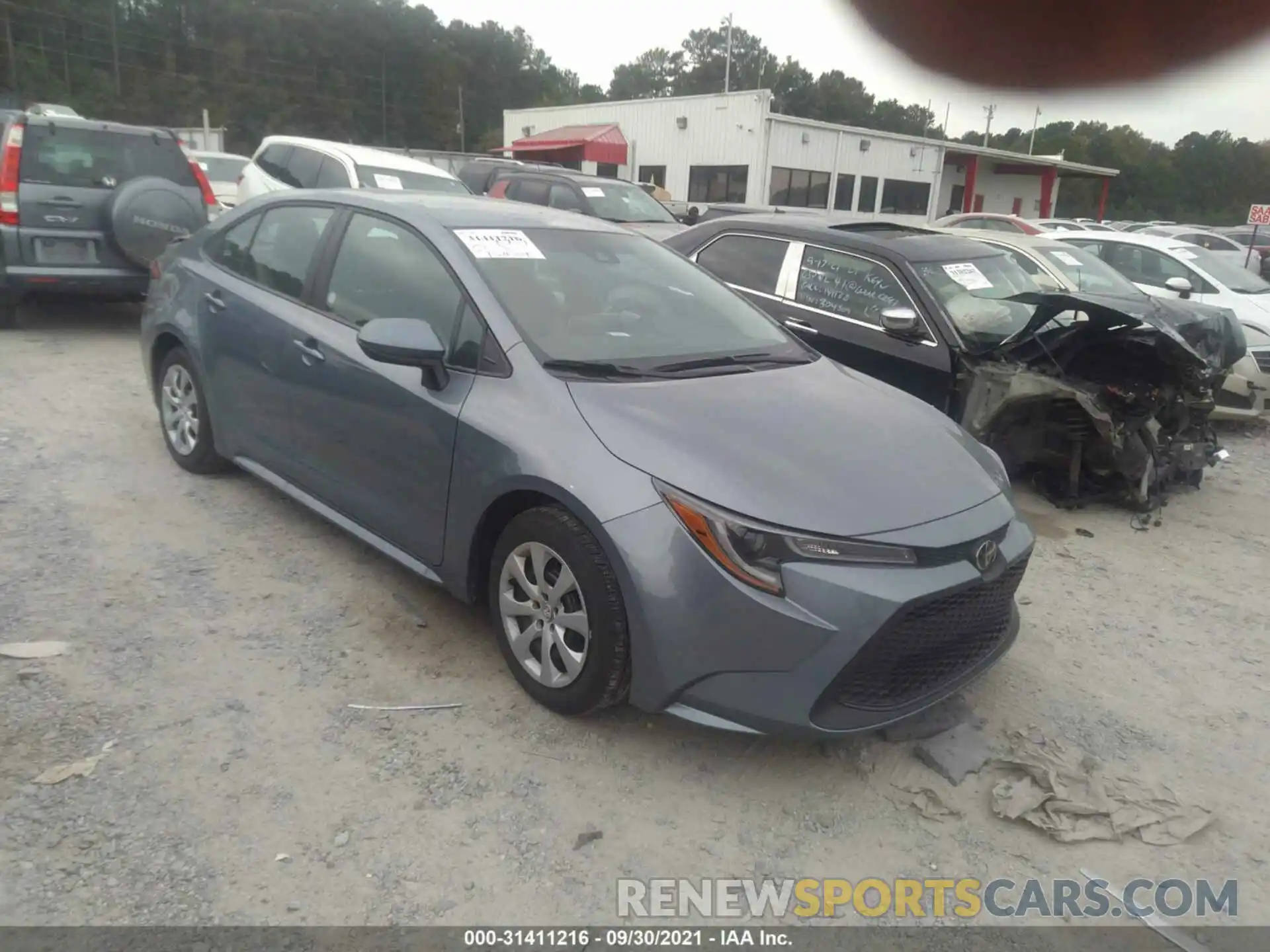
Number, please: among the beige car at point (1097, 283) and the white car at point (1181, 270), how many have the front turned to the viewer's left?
0

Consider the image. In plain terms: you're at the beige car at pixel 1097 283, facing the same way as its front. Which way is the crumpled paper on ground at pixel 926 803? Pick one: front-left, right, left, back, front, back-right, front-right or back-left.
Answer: front-right

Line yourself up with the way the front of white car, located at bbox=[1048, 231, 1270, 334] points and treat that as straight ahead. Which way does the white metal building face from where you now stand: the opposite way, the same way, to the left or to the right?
to the right

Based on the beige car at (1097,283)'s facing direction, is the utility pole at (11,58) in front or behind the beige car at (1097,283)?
behind

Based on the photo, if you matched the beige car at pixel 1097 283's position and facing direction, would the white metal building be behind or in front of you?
behind

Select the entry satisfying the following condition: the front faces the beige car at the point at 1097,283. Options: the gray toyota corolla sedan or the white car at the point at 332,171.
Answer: the white car at the point at 332,171

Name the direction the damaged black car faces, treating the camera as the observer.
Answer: facing the viewer and to the right of the viewer

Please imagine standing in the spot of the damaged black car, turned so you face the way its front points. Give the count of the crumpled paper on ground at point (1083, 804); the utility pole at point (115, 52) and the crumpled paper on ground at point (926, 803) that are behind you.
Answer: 1

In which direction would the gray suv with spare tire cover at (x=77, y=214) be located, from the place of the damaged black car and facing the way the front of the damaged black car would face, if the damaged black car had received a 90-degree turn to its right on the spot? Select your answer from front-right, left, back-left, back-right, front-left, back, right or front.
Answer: front-right

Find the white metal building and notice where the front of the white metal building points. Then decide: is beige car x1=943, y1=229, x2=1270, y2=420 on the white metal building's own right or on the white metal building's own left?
on the white metal building's own left
